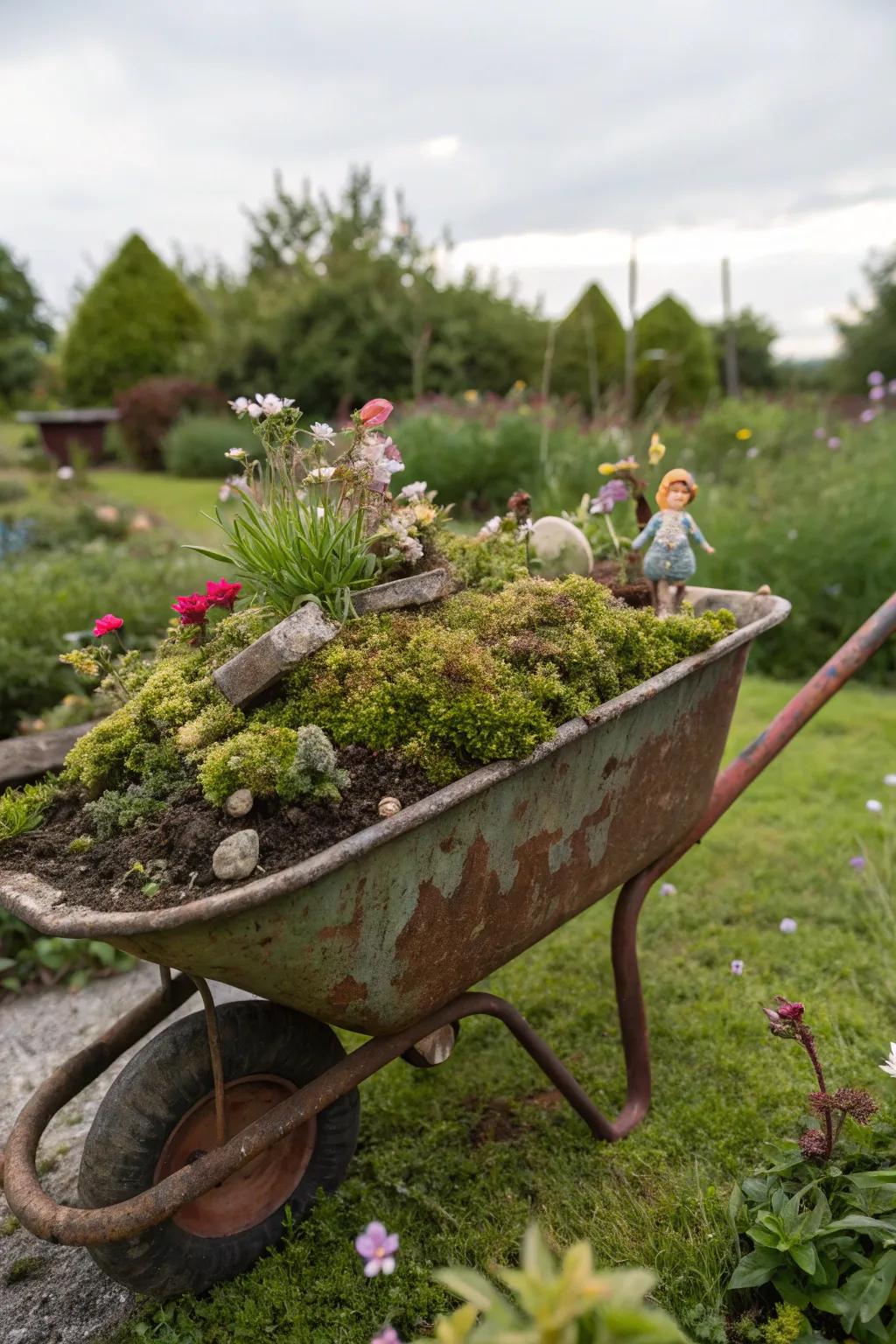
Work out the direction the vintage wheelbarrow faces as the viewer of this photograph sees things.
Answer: facing the viewer and to the left of the viewer

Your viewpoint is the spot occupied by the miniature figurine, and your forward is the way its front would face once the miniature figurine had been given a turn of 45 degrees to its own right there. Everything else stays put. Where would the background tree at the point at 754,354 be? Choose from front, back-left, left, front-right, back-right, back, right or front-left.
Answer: back-right

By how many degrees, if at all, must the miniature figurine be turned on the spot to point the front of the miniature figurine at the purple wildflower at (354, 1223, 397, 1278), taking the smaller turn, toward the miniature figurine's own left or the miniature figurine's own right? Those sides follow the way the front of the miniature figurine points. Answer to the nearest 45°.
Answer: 0° — it already faces it

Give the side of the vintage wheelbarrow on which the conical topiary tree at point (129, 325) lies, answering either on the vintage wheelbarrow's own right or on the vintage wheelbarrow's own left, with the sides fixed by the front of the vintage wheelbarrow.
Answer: on the vintage wheelbarrow's own right

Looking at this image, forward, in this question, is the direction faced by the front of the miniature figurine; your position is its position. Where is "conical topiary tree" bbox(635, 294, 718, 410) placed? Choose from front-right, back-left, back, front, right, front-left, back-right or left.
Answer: back

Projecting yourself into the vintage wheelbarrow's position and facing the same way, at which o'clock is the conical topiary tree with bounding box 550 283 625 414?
The conical topiary tree is roughly at 5 o'clock from the vintage wheelbarrow.

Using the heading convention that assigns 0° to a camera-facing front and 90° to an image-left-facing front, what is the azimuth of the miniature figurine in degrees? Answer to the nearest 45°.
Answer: approximately 0°

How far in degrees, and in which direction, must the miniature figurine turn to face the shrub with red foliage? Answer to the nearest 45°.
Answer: approximately 135° to its right

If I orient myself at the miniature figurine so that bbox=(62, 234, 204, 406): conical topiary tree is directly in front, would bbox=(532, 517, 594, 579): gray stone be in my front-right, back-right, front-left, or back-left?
front-left

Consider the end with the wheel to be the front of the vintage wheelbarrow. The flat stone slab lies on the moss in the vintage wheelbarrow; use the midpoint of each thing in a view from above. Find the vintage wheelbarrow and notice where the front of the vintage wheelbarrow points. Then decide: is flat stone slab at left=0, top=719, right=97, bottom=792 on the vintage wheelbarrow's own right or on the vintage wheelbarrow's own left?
on the vintage wheelbarrow's own right
